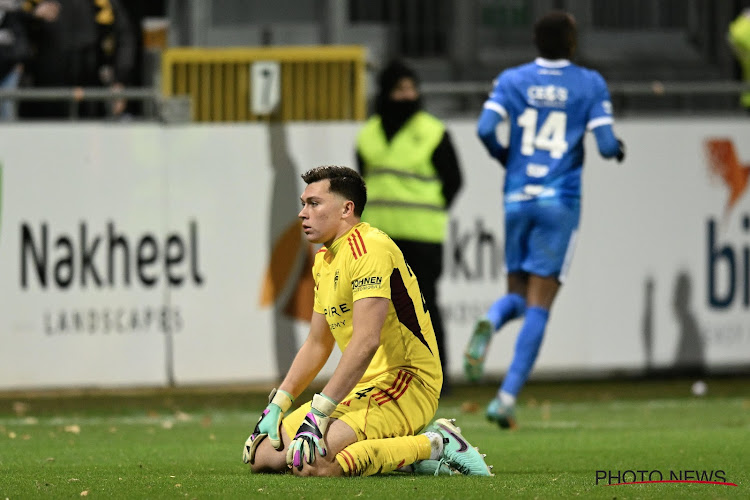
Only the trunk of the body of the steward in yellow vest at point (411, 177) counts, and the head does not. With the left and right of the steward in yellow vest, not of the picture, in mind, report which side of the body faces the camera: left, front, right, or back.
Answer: front

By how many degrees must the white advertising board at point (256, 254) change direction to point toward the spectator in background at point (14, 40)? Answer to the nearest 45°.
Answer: approximately 135° to its right

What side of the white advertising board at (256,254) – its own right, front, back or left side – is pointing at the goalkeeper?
front

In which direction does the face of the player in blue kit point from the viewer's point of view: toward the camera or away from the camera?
away from the camera

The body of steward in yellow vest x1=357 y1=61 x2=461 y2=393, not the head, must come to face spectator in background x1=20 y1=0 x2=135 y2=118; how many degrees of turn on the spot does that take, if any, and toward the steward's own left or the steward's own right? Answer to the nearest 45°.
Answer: approximately 135° to the steward's own right

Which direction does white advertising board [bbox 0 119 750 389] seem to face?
toward the camera

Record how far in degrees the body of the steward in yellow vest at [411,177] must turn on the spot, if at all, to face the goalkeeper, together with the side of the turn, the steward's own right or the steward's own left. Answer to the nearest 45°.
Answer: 0° — they already face them

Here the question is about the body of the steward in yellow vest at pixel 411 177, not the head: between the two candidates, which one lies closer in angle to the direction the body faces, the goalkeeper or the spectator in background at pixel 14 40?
the goalkeeper

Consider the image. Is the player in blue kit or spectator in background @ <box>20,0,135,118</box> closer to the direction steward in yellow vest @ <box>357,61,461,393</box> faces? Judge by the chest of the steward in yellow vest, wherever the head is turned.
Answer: the player in blue kit

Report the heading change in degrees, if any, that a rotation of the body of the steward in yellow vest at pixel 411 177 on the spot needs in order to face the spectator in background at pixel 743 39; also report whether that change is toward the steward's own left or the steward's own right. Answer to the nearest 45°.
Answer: approximately 135° to the steward's own left

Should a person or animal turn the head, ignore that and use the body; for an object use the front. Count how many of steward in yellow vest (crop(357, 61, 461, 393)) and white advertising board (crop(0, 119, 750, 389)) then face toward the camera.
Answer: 2

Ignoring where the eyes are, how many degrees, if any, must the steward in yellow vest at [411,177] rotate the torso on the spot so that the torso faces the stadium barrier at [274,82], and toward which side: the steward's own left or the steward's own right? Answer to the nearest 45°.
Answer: approximately 135° to the steward's own right

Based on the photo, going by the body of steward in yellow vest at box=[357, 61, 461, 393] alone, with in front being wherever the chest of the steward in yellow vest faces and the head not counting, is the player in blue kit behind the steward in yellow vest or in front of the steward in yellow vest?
in front

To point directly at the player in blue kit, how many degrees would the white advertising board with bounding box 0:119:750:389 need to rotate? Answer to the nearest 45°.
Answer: approximately 45° to its left

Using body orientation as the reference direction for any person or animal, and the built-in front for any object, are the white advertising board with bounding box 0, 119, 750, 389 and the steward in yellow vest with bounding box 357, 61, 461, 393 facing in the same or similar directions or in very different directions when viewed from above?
same or similar directions
